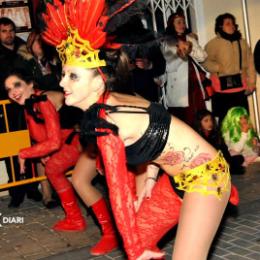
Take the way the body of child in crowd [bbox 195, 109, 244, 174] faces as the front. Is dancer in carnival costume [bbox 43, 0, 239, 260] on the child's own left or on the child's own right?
on the child's own right

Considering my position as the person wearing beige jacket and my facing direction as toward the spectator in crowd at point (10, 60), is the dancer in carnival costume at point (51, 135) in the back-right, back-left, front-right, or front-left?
front-left

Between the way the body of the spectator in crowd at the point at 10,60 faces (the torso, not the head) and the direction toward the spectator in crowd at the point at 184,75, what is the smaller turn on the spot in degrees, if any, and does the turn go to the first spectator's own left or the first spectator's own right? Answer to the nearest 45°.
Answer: approximately 90° to the first spectator's own left

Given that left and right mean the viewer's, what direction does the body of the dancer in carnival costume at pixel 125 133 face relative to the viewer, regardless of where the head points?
facing to the left of the viewer

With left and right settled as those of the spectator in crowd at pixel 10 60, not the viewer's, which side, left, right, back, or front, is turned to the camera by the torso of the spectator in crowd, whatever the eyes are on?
front

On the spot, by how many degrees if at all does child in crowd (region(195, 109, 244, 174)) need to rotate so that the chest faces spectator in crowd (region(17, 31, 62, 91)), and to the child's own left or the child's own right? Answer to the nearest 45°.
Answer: approximately 135° to the child's own right

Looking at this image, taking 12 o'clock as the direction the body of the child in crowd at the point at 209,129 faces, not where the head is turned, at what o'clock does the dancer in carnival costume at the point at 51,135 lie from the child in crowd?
The dancer in carnival costume is roughly at 3 o'clock from the child in crowd.

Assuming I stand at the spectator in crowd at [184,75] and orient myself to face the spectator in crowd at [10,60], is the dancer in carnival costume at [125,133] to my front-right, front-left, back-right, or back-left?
front-left
